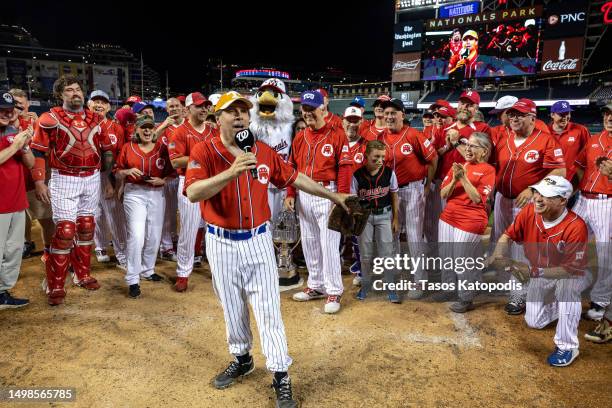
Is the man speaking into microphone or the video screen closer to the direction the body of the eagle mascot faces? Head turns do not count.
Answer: the man speaking into microphone

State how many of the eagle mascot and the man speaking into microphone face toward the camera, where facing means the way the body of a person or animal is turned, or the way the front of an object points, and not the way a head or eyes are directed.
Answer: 2

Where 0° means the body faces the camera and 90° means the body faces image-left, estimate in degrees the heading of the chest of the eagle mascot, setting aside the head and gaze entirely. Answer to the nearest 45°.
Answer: approximately 0°

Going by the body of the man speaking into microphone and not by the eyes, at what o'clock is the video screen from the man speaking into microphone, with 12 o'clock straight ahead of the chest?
The video screen is roughly at 7 o'clock from the man speaking into microphone.

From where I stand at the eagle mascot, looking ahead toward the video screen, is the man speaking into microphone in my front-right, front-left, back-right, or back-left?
back-right

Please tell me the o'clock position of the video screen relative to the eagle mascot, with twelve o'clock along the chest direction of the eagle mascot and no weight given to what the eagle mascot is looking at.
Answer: The video screen is roughly at 7 o'clock from the eagle mascot.

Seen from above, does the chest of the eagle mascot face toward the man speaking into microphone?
yes

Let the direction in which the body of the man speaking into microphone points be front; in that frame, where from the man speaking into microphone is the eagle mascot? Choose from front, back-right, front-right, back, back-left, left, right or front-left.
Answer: back

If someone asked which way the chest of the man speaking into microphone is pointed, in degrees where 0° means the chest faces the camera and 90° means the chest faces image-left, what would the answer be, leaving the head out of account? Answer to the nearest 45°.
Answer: approximately 0°
